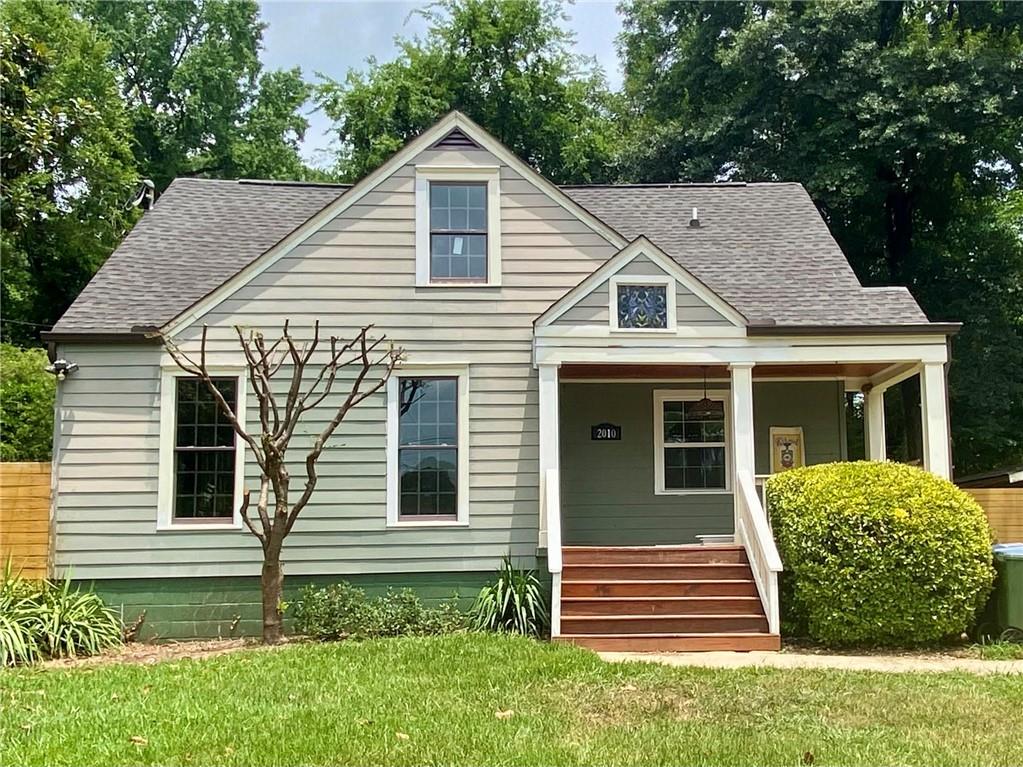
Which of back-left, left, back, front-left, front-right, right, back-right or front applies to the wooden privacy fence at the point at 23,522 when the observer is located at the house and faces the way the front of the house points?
right

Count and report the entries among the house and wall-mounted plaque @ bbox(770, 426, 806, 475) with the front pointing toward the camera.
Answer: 2

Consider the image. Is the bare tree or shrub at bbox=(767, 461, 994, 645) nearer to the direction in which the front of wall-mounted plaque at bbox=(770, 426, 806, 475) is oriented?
the shrub

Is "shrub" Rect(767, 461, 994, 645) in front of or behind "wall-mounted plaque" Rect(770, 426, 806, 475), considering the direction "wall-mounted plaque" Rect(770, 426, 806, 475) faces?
in front

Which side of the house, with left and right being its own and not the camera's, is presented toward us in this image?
front

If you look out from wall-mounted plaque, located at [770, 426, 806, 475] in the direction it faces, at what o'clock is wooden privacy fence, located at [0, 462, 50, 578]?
The wooden privacy fence is roughly at 2 o'clock from the wall-mounted plaque.

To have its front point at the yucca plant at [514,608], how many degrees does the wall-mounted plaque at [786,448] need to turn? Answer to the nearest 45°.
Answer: approximately 45° to its right

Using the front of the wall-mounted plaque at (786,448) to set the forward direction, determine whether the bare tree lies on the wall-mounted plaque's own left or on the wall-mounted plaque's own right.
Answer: on the wall-mounted plaque's own right

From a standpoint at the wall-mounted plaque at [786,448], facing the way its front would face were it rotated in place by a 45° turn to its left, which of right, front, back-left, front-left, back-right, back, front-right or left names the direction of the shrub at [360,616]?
right

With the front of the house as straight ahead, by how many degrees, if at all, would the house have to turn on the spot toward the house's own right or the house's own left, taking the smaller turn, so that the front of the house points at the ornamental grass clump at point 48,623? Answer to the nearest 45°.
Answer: approximately 90° to the house's own right

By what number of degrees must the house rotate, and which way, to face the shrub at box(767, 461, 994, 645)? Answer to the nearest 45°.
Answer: approximately 90° to its left

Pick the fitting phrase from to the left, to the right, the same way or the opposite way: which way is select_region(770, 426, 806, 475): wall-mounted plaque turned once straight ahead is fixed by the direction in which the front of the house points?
the same way

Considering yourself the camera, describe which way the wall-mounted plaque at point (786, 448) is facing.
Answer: facing the viewer
